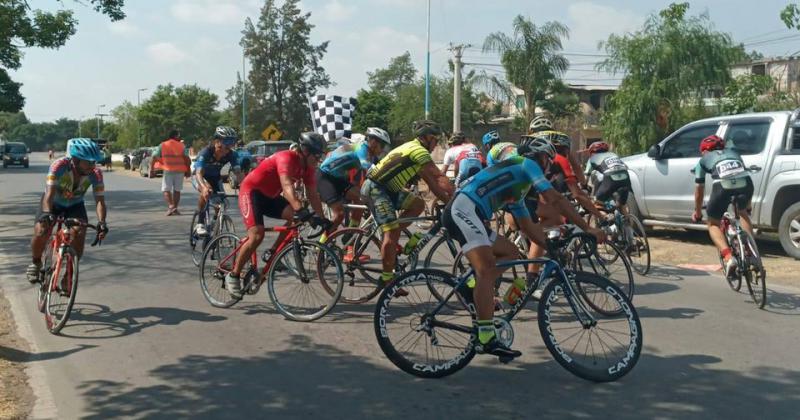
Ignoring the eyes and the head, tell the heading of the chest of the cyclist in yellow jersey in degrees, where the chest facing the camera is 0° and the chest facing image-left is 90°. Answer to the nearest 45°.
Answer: approximately 270°

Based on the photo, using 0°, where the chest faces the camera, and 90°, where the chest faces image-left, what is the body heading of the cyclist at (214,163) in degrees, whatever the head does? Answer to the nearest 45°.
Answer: approximately 315°

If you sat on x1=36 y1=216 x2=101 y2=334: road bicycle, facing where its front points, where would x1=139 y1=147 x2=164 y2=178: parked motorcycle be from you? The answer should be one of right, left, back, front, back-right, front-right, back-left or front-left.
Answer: back

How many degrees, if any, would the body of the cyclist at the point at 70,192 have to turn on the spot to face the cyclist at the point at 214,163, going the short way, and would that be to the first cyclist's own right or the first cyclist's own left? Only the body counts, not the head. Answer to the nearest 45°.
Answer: approximately 135° to the first cyclist's own left

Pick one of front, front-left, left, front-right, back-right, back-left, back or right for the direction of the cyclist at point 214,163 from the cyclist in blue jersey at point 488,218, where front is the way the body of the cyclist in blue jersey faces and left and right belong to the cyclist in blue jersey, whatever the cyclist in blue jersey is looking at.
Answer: back-left

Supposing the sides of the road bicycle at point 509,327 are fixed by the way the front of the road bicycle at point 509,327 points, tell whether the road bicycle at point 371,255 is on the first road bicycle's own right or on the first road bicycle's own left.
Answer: on the first road bicycle's own left

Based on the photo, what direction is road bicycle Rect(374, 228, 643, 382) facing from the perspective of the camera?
to the viewer's right

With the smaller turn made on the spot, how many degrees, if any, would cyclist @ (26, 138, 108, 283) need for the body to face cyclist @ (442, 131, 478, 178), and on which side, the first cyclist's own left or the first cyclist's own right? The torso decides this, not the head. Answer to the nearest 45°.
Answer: approximately 135° to the first cyclist's own left

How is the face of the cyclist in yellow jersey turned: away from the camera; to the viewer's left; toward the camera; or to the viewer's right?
to the viewer's right

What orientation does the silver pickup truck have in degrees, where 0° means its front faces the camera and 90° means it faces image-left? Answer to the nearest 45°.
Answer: approximately 135°

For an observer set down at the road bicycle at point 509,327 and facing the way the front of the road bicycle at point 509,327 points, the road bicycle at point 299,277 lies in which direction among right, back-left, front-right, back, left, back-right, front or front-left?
back-left

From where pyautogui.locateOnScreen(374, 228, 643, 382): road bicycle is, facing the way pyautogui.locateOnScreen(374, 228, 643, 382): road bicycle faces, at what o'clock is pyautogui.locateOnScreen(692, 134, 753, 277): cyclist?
The cyclist is roughly at 10 o'clock from the road bicycle.

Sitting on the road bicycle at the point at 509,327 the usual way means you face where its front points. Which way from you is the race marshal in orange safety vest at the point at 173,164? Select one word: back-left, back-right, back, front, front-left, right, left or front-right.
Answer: back-left

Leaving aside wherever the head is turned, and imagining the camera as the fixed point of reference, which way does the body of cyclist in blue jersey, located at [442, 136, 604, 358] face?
to the viewer's right

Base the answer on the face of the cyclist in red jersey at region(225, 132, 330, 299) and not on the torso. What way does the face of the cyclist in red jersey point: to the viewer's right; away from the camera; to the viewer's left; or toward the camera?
to the viewer's right
